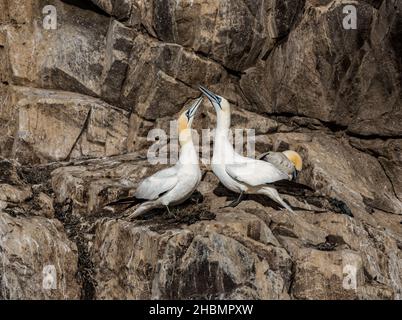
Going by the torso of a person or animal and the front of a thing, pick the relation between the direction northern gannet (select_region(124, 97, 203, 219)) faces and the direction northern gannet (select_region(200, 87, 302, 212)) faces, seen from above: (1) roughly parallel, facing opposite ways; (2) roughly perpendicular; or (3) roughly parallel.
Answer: roughly parallel, facing opposite ways

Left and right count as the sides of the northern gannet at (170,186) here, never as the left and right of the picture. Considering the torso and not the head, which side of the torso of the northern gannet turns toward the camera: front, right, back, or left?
right

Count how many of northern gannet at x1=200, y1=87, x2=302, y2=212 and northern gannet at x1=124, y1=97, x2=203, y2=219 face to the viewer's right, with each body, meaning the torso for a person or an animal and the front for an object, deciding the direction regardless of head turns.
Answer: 1

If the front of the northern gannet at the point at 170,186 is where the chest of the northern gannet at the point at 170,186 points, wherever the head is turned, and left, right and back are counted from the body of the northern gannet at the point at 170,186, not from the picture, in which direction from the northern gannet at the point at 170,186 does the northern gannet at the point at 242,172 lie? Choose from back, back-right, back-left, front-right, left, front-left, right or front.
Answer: front

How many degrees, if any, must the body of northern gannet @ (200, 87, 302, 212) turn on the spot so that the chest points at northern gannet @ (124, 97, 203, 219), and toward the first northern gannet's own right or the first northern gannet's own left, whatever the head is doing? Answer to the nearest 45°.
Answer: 0° — it already faces it

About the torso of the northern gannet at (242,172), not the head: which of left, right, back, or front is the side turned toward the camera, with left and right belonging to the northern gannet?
left

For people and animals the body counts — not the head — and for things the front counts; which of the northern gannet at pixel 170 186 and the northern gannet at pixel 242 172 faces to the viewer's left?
the northern gannet at pixel 242 172
